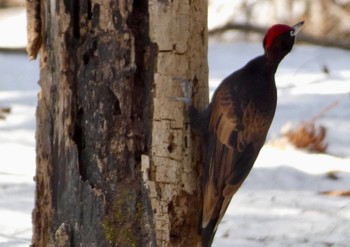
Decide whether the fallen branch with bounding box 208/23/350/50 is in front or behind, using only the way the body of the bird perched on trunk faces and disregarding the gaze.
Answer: in front
